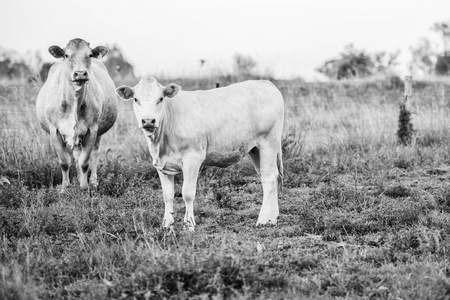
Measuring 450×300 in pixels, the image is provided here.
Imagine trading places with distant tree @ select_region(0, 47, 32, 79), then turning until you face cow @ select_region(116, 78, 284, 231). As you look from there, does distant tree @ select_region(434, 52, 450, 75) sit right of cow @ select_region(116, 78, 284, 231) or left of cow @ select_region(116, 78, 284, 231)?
left

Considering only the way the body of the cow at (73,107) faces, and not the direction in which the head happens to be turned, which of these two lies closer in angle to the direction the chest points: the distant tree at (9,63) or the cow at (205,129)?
the cow

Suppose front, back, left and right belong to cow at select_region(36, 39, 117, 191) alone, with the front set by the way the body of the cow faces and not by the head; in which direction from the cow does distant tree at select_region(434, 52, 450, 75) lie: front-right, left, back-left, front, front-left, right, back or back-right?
back-left

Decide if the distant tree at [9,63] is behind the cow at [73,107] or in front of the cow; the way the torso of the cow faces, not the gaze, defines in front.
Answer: behind

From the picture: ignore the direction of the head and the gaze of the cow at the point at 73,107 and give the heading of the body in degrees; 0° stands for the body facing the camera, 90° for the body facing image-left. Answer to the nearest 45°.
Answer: approximately 0°

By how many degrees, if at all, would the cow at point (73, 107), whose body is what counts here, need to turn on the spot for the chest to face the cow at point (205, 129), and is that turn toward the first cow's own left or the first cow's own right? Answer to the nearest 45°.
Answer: approximately 45° to the first cow's own left

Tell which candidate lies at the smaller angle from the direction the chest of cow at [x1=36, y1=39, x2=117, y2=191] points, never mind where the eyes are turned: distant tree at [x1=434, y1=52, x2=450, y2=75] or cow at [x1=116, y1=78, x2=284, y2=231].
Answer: the cow

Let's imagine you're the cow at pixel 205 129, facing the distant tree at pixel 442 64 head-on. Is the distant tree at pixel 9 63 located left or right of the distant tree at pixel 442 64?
left

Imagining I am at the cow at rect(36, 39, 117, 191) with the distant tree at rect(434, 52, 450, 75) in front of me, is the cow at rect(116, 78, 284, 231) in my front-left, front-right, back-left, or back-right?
back-right
